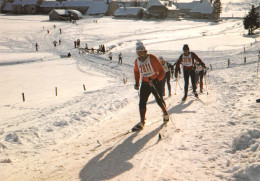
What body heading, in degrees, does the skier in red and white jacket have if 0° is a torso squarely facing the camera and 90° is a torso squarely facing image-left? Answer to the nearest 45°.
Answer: approximately 45°
